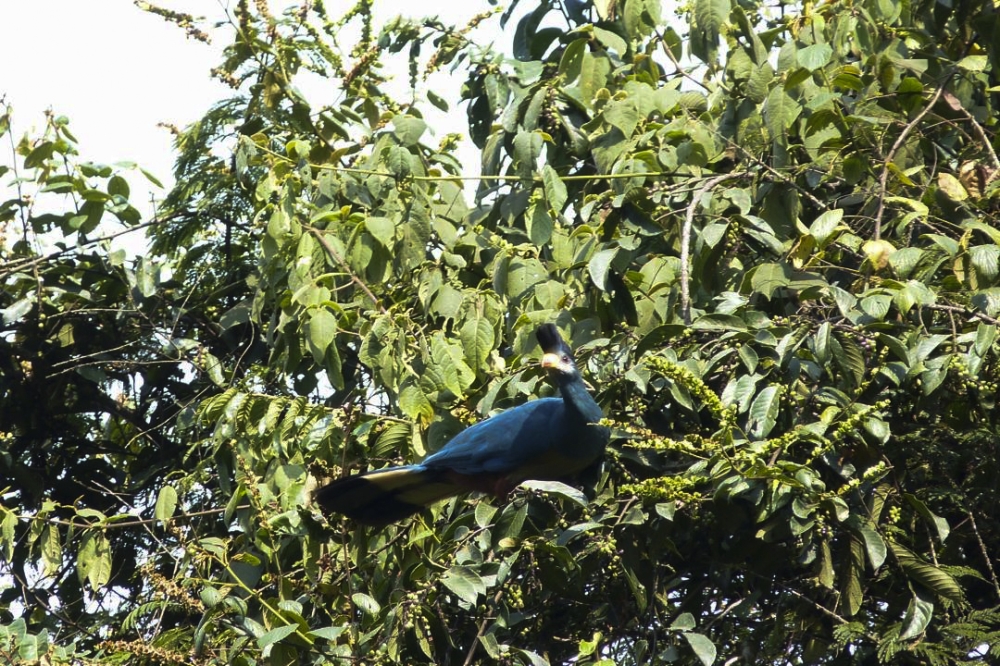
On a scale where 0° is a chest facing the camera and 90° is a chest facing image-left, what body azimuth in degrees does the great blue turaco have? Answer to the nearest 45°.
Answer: approximately 270°
